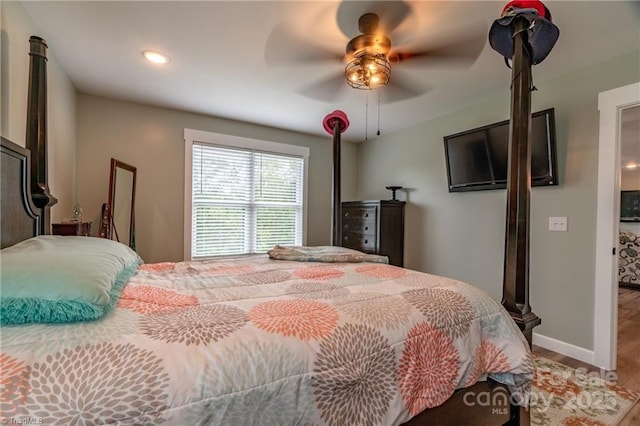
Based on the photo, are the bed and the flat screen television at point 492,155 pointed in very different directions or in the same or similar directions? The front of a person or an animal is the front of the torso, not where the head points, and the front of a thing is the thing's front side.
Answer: very different directions

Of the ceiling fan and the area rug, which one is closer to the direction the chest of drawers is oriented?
the ceiling fan

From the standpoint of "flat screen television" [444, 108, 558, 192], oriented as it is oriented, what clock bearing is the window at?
The window is roughly at 1 o'clock from the flat screen television.

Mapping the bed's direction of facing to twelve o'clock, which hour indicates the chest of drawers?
The chest of drawers is roughly at 10 o'clock from the bed.

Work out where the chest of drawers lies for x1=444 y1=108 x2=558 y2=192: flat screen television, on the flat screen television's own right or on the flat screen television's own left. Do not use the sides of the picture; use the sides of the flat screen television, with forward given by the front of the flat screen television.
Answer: on the flat screen television's own right

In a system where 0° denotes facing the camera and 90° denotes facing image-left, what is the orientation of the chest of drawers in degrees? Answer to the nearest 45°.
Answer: approximately 45°

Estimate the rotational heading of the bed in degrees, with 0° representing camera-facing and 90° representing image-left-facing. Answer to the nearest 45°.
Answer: approximately 270°

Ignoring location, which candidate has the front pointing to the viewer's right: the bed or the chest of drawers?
the bed

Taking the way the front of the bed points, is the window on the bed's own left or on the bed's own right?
on the bed's own left
